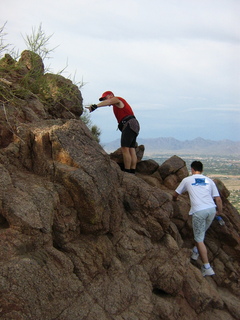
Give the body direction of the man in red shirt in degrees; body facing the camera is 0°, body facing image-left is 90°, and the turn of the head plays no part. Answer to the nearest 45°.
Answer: approximately 90°

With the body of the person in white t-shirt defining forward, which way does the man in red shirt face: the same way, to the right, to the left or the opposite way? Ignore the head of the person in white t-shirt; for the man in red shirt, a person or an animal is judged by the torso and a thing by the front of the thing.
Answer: to the left

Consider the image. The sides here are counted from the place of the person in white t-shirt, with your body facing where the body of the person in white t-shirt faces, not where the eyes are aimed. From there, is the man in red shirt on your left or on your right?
on your left

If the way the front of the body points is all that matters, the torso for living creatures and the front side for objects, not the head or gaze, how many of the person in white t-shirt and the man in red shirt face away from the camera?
1

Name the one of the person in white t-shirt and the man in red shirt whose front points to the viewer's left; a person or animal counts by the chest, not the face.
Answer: the man in red shirt

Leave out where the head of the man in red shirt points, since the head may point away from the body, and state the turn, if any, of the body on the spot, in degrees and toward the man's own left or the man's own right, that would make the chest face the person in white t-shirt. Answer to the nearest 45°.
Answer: approximately 135° to the man's own left

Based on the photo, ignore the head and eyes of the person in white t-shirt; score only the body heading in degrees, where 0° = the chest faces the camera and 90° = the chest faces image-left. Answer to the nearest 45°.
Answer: approximately 180°
